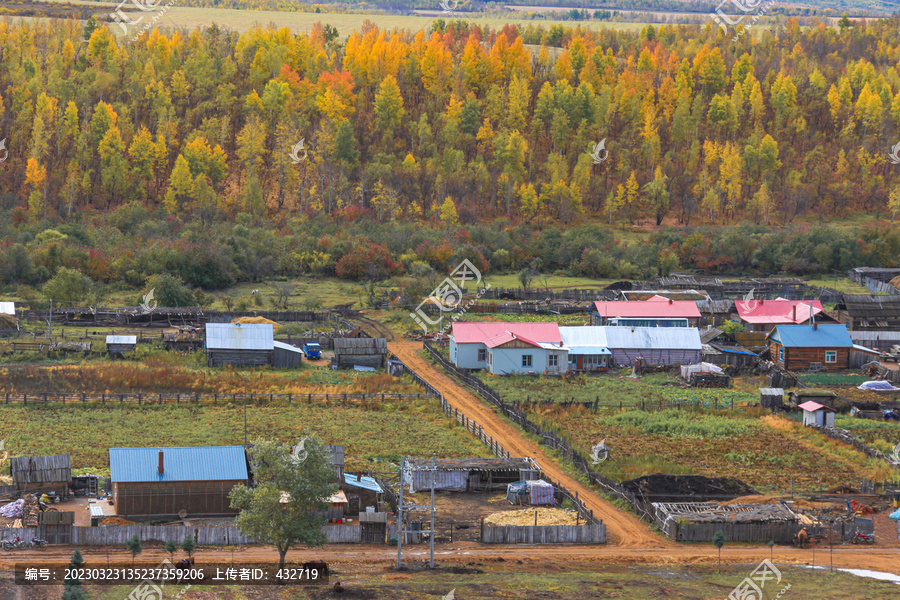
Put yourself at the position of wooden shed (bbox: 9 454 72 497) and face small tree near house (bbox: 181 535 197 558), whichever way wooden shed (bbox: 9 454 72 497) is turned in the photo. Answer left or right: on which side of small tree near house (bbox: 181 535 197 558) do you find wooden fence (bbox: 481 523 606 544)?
left

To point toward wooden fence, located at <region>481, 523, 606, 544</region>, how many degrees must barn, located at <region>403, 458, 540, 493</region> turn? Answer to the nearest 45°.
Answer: approximately 45° to its left

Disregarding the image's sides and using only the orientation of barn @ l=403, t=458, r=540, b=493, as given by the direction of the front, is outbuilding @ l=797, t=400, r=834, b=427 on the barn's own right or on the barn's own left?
on the barn's own left

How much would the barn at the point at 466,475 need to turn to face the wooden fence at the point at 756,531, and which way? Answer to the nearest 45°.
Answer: approximately 45° to its left

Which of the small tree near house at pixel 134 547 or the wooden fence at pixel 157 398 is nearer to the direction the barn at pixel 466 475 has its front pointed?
the small tree near house

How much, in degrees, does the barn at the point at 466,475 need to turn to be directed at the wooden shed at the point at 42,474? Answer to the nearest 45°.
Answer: approximately 90° to its right

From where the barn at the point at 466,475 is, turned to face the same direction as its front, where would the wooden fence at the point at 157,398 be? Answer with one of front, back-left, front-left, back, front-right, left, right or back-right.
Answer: back-right

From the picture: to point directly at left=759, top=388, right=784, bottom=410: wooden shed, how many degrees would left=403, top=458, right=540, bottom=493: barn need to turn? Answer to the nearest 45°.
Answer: approximately 135° to its left

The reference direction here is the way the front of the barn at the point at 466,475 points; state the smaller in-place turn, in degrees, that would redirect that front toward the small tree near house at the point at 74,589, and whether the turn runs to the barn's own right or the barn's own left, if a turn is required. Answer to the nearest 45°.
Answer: approximately 45° to the barn's own right

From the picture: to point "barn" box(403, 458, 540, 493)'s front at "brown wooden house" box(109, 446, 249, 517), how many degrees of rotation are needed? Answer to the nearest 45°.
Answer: approximately 45° to its right

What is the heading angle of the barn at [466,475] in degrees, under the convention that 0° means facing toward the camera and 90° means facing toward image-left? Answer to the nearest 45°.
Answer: approximately 0°
